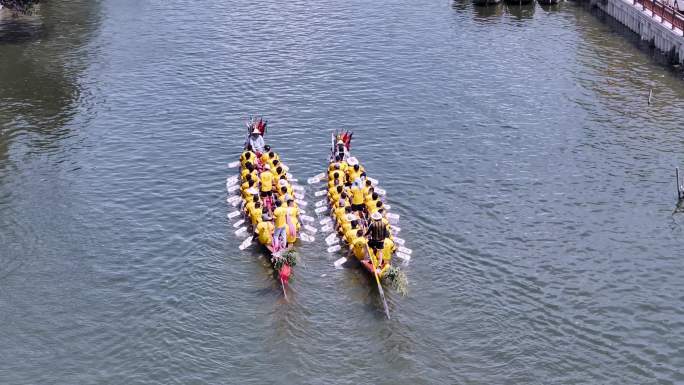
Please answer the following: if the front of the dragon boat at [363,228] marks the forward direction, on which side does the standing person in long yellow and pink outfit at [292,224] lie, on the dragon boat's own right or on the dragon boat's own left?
on the dragon boat's own left

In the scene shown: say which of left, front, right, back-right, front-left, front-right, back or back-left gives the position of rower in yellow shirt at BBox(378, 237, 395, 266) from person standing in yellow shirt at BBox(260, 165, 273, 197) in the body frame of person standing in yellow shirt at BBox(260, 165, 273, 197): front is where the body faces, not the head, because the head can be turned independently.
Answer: back-right

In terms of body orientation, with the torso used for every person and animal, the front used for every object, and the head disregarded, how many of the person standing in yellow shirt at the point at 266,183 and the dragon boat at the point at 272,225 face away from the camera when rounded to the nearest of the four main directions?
2

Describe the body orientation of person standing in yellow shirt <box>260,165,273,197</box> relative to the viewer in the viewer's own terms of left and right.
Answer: facing away from the viewer

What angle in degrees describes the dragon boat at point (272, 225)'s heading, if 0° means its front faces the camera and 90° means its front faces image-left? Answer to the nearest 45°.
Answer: approximately 180°

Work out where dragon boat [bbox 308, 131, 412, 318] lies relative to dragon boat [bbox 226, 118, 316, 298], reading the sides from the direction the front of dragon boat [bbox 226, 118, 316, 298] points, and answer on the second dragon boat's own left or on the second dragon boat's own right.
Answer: on the second dragon boat's own right

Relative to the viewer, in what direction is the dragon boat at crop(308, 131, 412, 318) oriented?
away from the camera

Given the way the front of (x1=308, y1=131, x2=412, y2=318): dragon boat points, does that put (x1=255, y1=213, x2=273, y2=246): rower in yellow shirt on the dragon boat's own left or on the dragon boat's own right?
on the dragon boat's own left
